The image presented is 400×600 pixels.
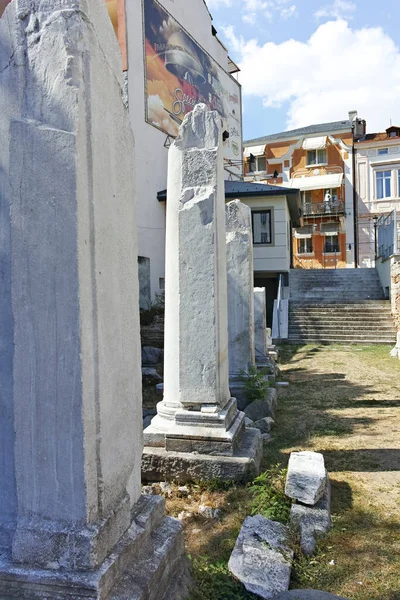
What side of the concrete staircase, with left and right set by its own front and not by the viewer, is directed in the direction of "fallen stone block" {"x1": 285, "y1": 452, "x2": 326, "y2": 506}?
front

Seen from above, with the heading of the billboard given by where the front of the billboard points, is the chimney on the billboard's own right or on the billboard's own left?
on the billboard's own left

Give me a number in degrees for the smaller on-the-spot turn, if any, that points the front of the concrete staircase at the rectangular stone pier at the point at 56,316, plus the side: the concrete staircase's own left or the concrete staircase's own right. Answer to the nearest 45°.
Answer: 0° — it already faces it

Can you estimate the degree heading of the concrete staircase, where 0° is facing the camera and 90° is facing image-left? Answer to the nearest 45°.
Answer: approximately 0°

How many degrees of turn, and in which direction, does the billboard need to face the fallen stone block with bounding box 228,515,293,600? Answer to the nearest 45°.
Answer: approximately 45° to its right

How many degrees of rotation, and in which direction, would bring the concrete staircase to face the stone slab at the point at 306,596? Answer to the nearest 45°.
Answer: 0° — it already faces it

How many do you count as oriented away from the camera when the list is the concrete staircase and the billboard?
0

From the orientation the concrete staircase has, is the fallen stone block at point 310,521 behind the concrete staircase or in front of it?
in front

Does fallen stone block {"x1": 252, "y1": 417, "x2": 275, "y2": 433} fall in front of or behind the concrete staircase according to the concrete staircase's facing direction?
in front

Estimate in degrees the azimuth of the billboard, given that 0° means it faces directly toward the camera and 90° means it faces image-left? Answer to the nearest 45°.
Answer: approximately 315°

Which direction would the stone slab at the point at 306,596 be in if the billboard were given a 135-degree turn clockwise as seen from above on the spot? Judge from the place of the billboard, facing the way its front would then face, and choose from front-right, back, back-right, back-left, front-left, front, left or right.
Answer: left

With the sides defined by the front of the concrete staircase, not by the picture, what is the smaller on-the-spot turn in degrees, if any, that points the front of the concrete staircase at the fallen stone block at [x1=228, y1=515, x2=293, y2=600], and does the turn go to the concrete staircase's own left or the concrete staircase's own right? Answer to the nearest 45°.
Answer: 0° — it already faces it

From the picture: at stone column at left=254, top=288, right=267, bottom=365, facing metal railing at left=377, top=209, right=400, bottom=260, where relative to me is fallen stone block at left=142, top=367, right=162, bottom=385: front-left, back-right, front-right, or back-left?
back-left
